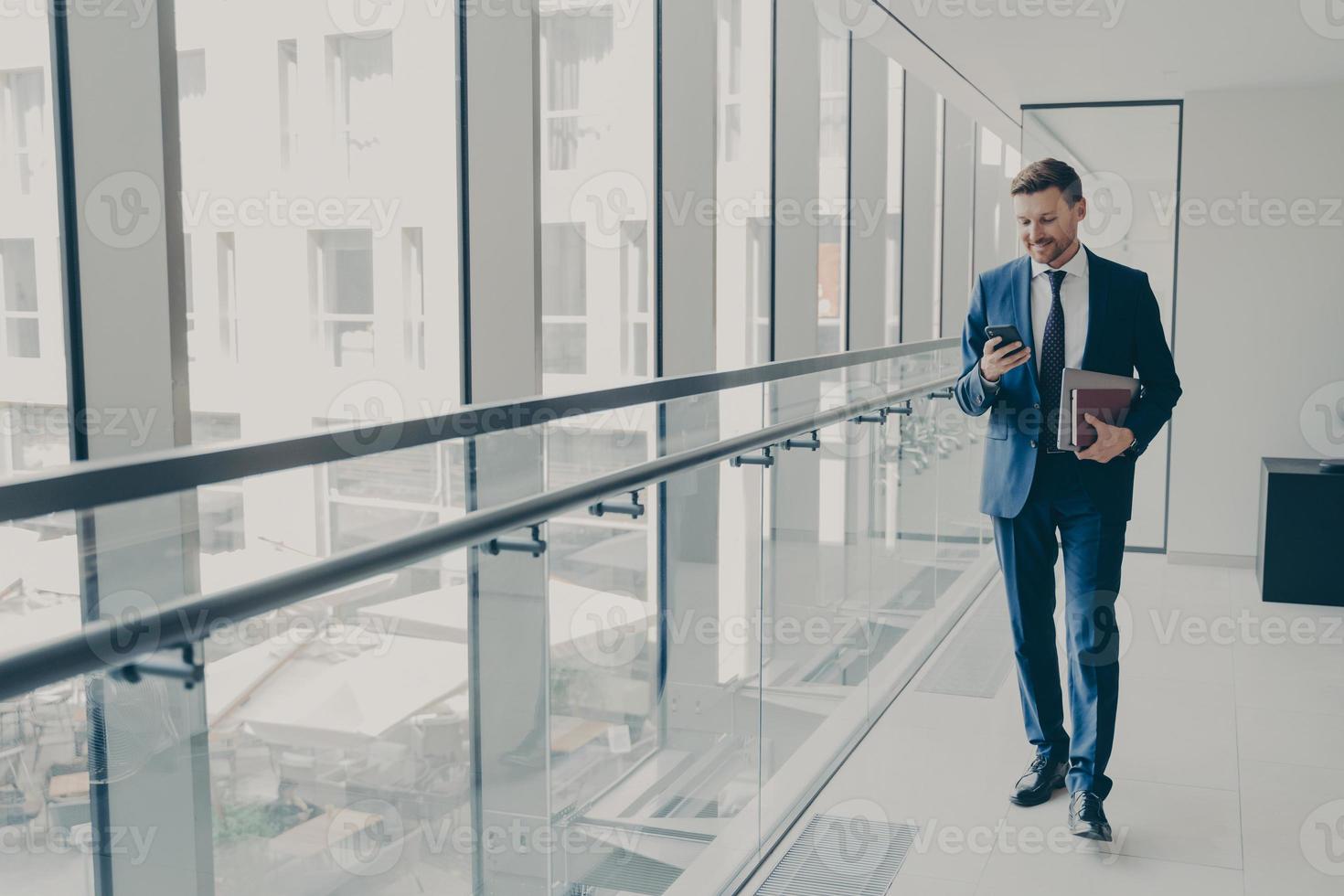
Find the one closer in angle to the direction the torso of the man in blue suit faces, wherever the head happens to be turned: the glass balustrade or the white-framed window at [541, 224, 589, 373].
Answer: the glass balustrade

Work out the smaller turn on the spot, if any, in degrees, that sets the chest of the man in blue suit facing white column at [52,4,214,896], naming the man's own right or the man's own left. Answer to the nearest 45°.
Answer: approximately 45° to the man's own right

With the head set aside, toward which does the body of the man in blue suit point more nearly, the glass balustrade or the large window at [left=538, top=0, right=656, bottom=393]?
the glass balustrade

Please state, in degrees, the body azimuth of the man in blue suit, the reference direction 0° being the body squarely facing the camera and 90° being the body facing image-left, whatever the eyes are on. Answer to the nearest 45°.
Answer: approximately 0°

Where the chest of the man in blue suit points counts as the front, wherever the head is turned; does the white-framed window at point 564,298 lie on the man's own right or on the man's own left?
on the man's own right
